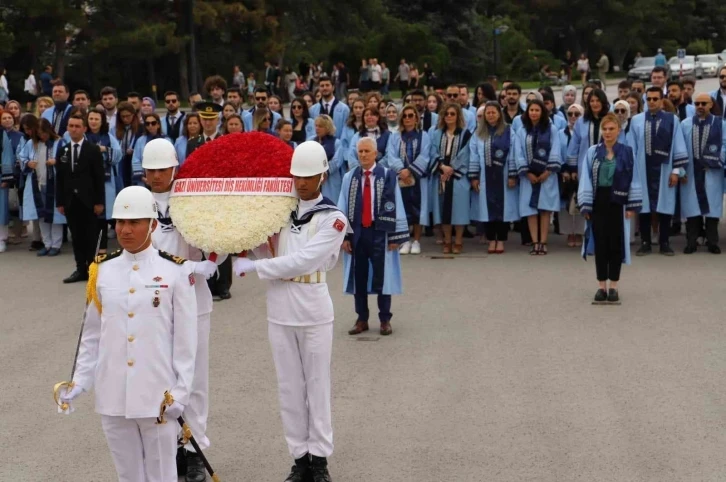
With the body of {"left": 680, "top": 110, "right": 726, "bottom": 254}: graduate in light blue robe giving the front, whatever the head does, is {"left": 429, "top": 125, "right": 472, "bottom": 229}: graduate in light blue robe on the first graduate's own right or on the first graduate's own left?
on the first graduate's own right

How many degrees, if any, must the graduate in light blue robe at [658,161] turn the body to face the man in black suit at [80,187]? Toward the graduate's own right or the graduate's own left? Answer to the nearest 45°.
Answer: approximately 45° to the graduate's own right

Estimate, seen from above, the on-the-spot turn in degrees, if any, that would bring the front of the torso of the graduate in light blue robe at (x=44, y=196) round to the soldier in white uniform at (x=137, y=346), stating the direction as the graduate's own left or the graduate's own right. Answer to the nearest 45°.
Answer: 0° — they already face them

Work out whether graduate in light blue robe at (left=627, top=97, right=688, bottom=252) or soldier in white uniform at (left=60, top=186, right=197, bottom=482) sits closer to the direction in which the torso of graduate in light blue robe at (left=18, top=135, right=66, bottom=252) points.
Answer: the soldier in white uniform

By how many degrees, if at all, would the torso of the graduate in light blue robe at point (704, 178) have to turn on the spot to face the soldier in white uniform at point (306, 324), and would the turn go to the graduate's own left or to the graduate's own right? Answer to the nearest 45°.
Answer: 0° — they already face them

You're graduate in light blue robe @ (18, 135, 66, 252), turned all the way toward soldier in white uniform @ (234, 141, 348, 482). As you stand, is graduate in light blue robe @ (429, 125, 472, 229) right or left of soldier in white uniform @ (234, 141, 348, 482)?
left

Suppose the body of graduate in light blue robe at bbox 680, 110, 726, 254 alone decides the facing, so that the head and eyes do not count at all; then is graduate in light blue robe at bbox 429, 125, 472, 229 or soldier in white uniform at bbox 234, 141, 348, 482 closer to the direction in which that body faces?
the soldier in white uniform

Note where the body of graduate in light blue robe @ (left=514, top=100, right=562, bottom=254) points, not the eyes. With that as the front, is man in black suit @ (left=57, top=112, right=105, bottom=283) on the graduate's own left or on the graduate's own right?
on the graduate's own right
